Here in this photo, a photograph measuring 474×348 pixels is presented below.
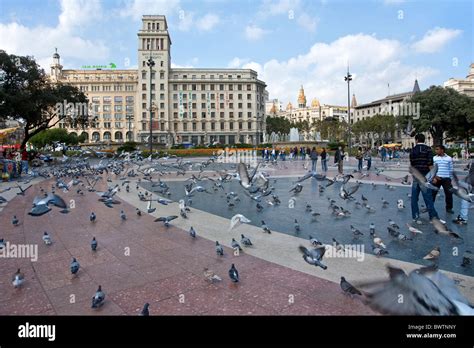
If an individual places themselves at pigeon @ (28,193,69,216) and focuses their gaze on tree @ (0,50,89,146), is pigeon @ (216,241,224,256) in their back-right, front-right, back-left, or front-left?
back-right

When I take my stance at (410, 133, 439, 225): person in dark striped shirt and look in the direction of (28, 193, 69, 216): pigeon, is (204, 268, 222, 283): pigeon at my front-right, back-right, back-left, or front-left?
front-left

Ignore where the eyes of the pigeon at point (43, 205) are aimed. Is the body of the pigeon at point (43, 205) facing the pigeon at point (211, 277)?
no

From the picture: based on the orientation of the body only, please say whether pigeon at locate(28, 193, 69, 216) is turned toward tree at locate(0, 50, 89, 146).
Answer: no
